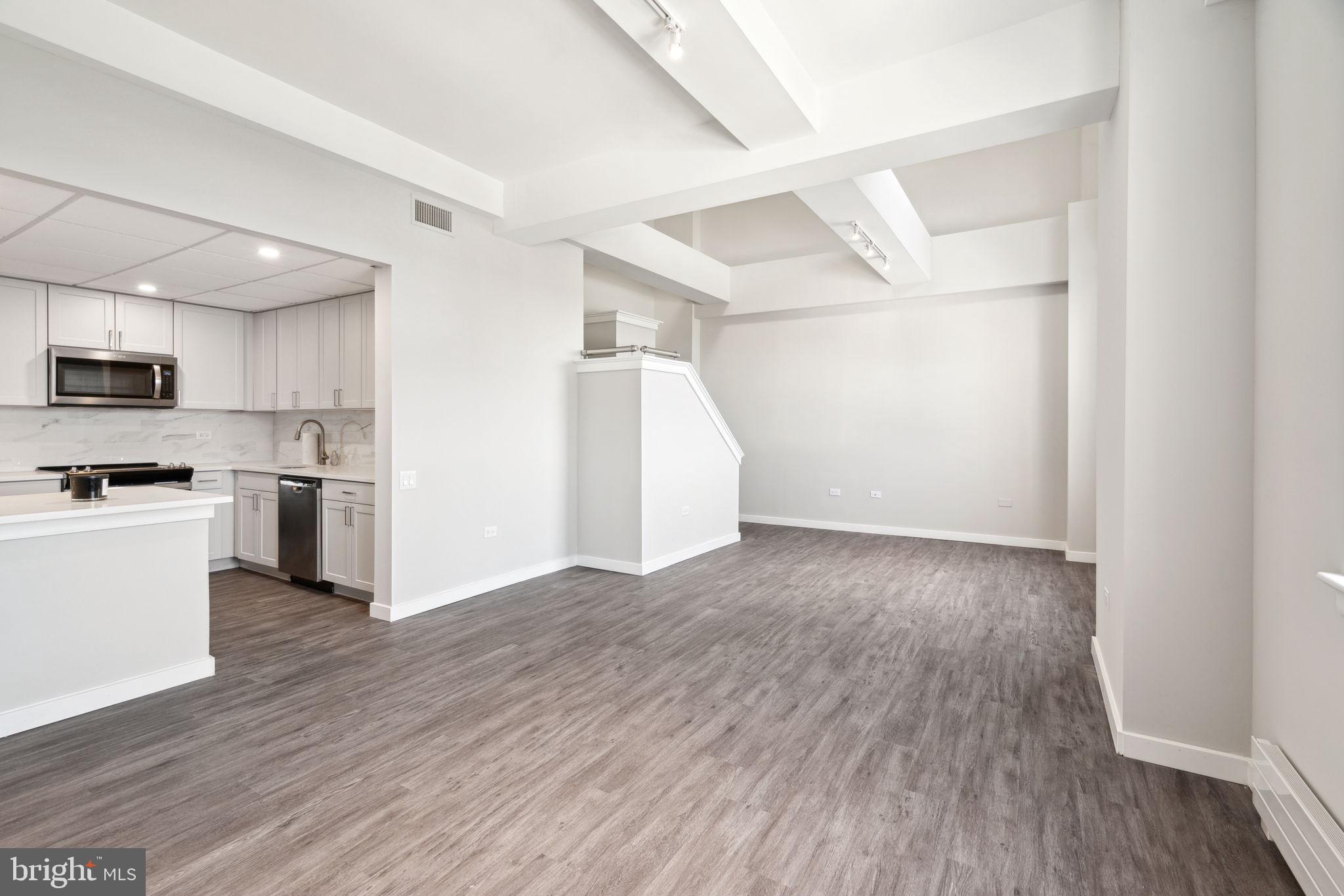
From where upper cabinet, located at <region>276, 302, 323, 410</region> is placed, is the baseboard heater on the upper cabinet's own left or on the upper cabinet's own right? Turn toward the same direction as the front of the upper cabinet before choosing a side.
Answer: on the upper cabinet's own left

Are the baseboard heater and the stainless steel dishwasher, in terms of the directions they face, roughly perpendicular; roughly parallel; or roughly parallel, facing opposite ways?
roughly perpendicular

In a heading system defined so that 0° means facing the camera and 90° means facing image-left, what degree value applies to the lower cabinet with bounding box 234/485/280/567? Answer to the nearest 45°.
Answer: approximately 45°

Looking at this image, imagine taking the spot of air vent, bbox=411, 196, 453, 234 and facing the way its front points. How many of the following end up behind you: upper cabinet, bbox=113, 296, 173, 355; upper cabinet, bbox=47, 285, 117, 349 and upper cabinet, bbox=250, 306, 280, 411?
3

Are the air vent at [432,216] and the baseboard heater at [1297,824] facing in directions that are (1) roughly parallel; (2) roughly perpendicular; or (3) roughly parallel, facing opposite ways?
roughly parallel, facing opposite ways

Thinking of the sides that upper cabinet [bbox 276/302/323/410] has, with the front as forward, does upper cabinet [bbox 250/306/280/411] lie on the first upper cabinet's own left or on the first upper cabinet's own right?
on the first upper cabinet's own right

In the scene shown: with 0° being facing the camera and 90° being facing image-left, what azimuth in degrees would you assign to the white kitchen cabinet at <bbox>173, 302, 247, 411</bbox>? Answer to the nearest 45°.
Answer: approximately 315°

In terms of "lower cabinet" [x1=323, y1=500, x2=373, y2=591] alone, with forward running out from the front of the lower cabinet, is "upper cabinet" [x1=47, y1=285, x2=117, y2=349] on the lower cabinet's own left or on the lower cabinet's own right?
on the lower cabinet's own right

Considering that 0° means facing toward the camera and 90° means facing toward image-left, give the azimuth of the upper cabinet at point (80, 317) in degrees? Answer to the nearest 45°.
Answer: approximately 315°

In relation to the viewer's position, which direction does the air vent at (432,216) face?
facing the viewer and to the right of the viewer

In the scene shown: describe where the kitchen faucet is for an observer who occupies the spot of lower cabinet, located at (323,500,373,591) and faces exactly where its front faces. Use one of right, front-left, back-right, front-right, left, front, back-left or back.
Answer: back-right

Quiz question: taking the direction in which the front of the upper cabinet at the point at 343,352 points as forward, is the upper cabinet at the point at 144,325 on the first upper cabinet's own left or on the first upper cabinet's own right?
on the first upper cabinet's own right

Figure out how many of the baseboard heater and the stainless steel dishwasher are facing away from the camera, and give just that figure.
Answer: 0
